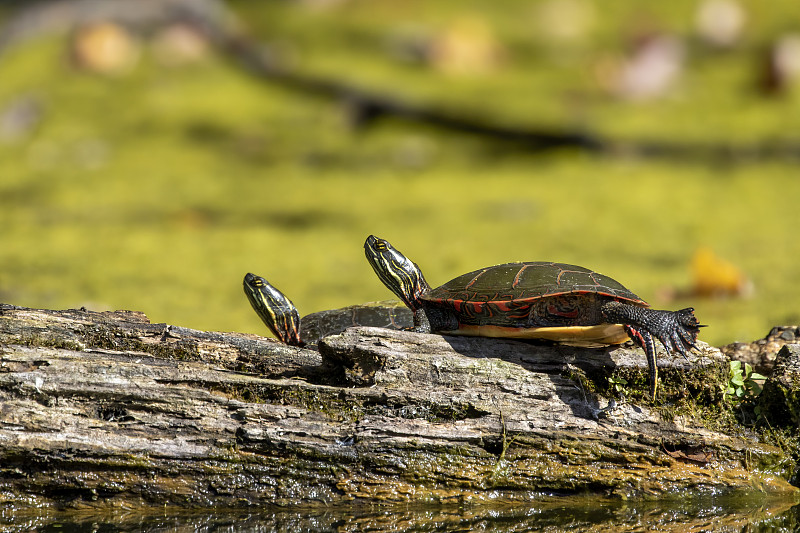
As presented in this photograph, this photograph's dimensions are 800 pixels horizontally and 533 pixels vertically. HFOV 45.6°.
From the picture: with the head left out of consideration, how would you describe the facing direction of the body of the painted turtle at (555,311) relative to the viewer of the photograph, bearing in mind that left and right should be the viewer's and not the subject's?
facing to the left of the viewer

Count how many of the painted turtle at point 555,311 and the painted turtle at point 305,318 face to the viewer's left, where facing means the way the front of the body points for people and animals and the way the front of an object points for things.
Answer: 2

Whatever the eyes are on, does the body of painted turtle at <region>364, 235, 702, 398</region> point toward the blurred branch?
no

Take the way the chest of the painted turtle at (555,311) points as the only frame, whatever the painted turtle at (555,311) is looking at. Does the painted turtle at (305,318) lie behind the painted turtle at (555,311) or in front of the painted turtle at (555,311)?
in front

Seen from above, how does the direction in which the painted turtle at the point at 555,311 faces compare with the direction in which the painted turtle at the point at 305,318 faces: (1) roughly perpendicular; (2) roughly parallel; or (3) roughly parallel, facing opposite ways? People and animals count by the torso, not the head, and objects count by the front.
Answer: roughly parallel

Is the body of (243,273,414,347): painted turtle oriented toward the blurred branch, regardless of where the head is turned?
no

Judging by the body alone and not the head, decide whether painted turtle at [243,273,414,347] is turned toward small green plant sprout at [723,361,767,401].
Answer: no

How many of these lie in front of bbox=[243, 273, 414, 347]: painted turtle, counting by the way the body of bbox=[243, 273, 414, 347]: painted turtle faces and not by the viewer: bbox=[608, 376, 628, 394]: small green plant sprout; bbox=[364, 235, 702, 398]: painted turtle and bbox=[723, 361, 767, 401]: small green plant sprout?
0

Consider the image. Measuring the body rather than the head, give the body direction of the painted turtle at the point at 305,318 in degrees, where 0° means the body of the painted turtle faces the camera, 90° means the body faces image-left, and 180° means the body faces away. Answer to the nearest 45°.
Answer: approximately 90°
